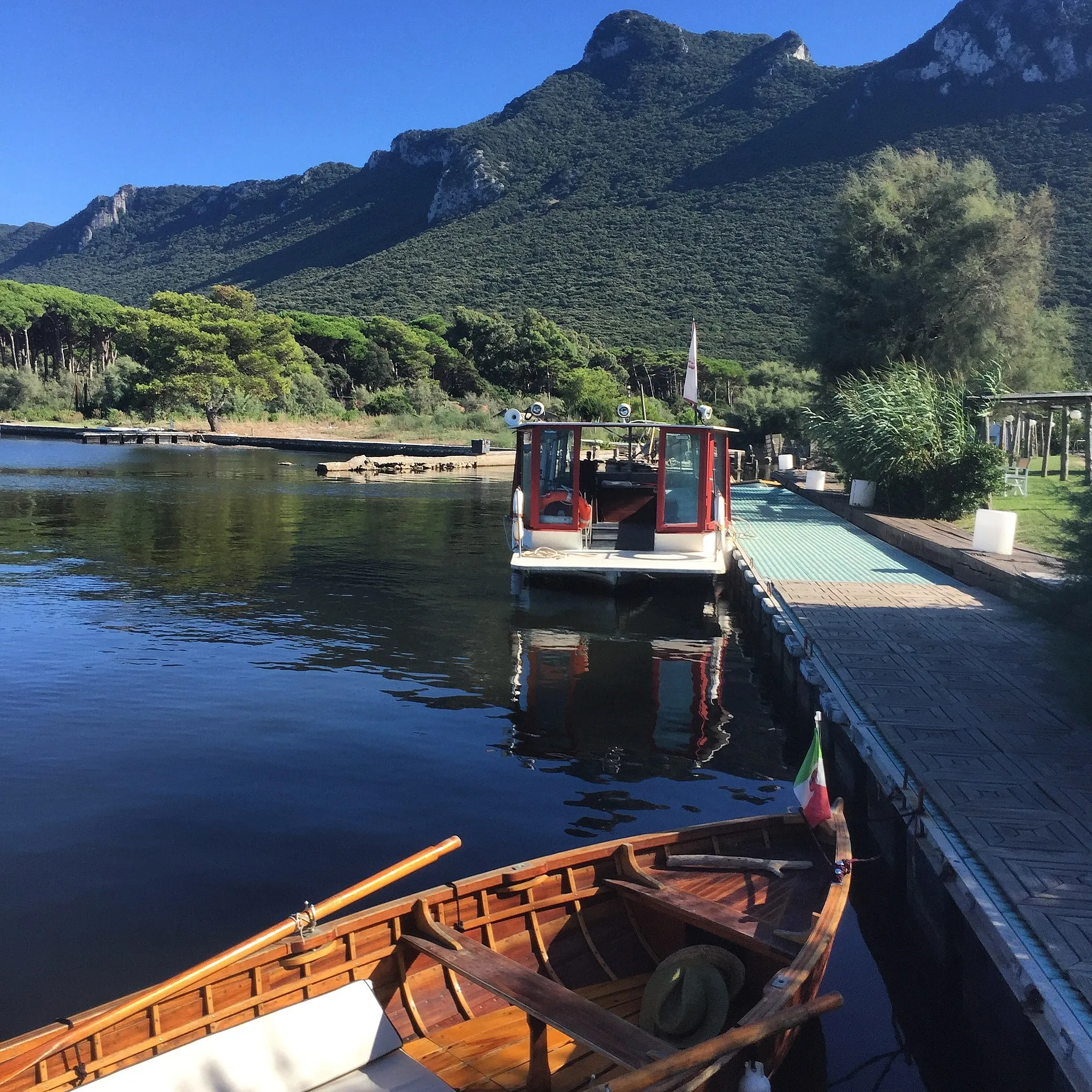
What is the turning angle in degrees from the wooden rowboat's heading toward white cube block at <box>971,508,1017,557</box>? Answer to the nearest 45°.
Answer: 0° — it already faces it

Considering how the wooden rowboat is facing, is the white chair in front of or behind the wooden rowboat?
in front

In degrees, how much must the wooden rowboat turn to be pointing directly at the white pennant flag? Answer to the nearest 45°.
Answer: approximately 45° to its left

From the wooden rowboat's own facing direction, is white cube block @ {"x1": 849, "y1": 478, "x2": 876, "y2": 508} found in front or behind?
in front

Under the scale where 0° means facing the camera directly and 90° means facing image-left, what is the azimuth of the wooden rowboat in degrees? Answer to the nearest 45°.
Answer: approximately 225°

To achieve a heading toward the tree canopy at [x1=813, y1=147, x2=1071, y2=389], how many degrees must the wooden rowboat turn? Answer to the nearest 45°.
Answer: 0° — it already faces it

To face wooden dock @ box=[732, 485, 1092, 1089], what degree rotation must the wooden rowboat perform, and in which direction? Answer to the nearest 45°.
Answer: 0° — it already faces it

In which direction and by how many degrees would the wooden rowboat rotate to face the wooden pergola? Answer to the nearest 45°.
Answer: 0° — it already faces it
